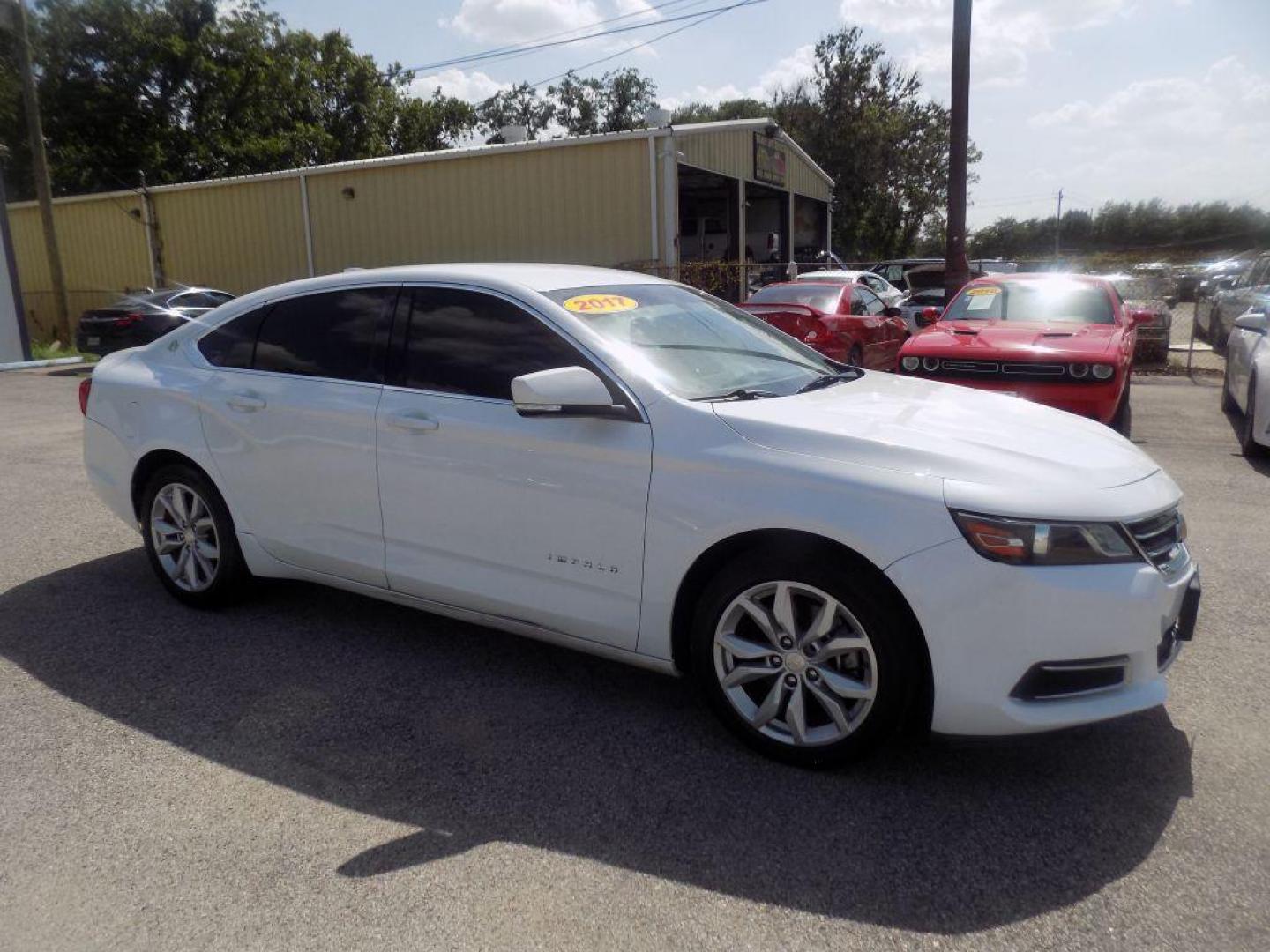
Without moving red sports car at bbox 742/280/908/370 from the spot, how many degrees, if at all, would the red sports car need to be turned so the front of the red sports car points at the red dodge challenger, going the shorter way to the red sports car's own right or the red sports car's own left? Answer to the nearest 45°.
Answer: approximately 90° to the red sports car's own right

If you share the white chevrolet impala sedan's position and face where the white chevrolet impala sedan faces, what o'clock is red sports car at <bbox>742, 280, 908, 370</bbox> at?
The red sports car is roughly at 8 o'clock from the white chevrolet impala sedan.

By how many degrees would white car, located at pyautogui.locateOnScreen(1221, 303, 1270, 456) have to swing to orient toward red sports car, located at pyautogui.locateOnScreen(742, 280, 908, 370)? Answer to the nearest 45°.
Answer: approximately 90° to its right

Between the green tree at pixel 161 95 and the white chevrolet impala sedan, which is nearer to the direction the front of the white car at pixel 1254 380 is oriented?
the white chevrolet impala sedan

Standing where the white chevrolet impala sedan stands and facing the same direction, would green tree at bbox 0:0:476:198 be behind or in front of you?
behind

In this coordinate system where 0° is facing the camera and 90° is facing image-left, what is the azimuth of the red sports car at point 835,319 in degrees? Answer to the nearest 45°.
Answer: approximately 225°

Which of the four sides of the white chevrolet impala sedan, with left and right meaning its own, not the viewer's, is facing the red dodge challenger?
left

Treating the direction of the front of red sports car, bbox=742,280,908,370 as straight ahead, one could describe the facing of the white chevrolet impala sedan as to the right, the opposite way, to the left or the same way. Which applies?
to the right

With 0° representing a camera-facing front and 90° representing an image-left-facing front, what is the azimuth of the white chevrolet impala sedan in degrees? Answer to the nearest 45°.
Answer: approximately 315°

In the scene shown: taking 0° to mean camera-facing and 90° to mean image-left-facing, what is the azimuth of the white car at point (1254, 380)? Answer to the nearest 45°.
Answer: approximately 45°

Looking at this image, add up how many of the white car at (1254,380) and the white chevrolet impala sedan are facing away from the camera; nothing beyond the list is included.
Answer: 0

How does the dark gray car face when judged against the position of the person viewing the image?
facing away from the viewer and to the right of the viewer
